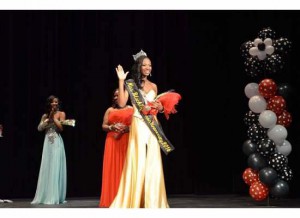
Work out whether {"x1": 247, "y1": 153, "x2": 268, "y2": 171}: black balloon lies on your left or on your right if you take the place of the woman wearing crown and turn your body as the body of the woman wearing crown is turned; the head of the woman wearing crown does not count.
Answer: on your left

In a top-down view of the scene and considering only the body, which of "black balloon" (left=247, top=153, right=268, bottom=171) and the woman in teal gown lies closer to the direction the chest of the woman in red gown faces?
the black balloon

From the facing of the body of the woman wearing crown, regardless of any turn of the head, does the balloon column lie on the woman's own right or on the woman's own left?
on the woman's own left

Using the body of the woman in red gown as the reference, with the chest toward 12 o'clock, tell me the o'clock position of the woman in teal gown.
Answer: The woman in teal gown is roughly at 4 o'clock from the woman in red gown.

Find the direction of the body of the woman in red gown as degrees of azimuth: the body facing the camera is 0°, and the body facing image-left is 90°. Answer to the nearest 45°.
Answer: approximately 0°
